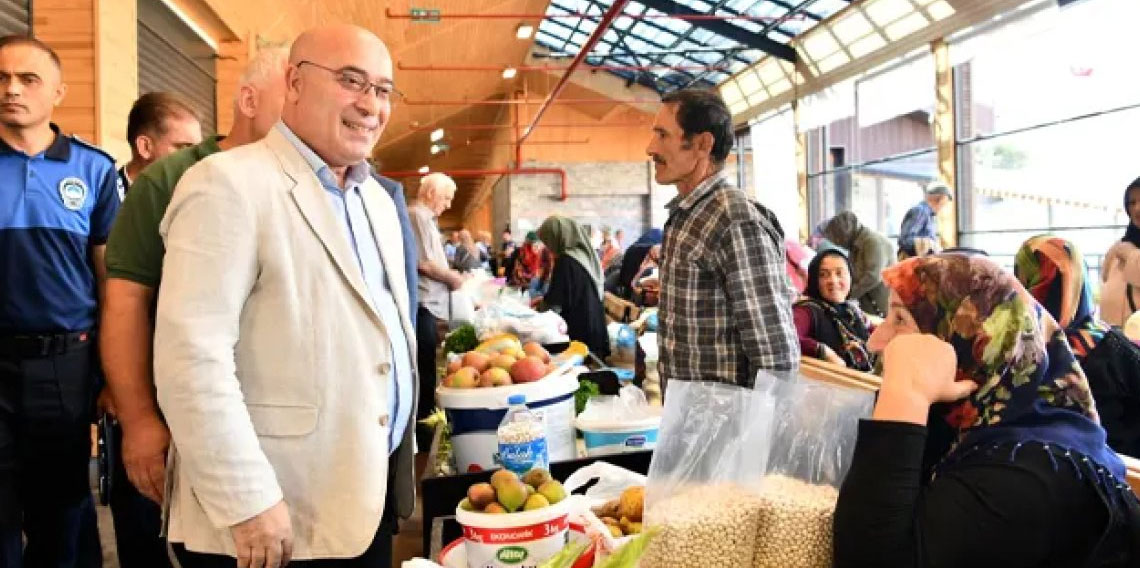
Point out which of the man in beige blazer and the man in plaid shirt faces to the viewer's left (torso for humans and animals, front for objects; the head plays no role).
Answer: the man in plaid shirt

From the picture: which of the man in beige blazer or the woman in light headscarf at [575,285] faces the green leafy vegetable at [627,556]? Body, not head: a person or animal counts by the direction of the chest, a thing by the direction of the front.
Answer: the man in beige blazer

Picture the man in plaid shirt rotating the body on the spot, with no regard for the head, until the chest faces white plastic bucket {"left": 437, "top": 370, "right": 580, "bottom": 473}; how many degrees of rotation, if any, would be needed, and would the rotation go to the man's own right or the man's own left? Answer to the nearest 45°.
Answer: approximately 45° to the man's own left

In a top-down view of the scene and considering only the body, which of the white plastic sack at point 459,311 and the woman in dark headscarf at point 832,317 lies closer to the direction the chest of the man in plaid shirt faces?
the white plastic sack

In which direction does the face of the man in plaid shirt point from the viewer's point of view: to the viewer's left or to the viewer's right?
to the viewer's left

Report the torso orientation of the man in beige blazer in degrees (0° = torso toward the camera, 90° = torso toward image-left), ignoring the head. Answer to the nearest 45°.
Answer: approximately 315°

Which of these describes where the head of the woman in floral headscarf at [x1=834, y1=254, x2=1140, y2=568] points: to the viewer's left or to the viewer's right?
to the viewer's left

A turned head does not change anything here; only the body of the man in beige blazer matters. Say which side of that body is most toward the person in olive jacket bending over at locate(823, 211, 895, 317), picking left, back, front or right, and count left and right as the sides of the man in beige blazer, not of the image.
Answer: left

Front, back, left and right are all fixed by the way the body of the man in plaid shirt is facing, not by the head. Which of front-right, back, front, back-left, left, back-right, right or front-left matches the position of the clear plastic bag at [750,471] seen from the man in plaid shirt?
left

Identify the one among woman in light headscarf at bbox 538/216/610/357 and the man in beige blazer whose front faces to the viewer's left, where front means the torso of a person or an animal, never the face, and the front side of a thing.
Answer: the woman in light headscarf

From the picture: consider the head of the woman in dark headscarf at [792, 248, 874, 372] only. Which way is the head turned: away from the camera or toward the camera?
toward the camera

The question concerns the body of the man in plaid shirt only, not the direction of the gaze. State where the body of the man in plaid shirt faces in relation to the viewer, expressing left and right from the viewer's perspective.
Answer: facing to the left of the viewer
